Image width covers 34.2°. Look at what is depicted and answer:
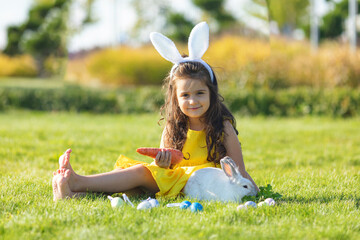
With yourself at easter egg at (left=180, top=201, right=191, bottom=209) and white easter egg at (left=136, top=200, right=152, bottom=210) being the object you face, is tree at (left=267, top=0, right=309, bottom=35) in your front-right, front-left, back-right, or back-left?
back-right

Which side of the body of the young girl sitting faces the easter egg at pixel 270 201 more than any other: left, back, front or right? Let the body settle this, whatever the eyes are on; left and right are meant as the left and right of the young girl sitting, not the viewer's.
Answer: left

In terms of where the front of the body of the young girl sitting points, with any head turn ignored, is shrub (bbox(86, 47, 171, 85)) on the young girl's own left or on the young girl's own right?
on the young girl's own right

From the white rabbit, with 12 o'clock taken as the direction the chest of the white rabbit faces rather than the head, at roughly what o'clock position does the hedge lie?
The hedge is roughly at 9 o'clock from the white rabbit.

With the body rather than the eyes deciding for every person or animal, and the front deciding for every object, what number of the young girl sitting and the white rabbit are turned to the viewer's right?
1

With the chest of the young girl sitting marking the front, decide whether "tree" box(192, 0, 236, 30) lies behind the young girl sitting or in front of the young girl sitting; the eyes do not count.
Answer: behind

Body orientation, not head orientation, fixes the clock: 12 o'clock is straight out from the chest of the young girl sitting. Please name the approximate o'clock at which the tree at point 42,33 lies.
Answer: The tree is roughly at 4 o'clock from the young girl sitting.

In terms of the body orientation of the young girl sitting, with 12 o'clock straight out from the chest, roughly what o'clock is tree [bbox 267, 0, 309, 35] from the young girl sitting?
The tree is roughly at 5 o'clock from the young girl sitting.

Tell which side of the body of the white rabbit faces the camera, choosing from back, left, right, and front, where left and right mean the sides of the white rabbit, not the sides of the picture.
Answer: right

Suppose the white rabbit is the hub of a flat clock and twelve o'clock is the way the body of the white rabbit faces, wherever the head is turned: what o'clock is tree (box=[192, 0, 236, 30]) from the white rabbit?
The tree is roughly at 9 o'clock from the white rabbit.
